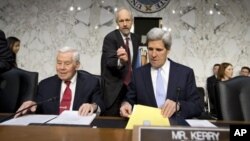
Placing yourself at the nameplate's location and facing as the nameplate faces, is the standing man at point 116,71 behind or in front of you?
behind

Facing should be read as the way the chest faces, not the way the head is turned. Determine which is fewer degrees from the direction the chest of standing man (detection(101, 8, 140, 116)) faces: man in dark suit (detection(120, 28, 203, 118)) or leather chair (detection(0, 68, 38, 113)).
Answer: the man in dark suit

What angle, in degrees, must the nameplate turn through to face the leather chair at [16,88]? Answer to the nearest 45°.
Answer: approximately 135° to its right

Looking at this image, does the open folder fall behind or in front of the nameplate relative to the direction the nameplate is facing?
behind

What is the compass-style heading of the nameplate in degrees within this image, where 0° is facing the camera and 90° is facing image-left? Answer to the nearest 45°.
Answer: approximately 0°

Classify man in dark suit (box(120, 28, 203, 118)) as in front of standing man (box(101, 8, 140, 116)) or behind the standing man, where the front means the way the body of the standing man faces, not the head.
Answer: in front

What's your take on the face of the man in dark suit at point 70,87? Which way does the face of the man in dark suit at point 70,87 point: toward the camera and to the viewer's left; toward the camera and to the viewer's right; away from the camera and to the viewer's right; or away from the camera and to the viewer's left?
toward the camera and to the viewer's left

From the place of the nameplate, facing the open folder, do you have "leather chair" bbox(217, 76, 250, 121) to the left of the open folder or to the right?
right

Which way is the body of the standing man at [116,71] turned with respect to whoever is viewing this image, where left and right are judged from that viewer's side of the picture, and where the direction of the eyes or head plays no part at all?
facing the viewer and to the right of the viewer

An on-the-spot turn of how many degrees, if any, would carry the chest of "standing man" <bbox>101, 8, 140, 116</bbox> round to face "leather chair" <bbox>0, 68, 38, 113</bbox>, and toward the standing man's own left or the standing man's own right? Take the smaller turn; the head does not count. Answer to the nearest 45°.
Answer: approximately 90° to the standing man's own right

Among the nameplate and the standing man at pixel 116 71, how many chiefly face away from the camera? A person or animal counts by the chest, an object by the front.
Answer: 0
